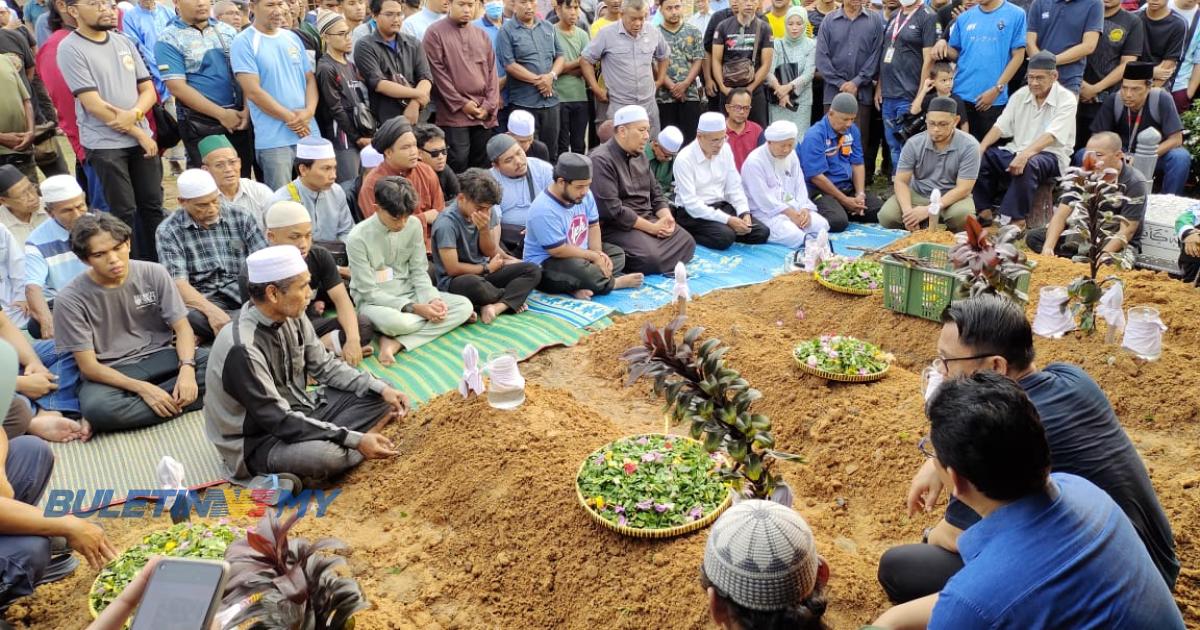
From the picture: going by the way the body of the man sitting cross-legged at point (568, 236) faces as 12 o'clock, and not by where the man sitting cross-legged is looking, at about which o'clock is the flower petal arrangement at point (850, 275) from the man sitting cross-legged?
The flower petal arrangement is roughly at 11 o'clock from the man sitting cross-legged.

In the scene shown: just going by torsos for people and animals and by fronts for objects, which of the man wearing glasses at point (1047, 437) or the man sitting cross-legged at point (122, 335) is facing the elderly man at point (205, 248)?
the man wearing glasses

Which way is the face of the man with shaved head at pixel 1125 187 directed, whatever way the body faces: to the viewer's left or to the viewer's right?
to the viewer's left

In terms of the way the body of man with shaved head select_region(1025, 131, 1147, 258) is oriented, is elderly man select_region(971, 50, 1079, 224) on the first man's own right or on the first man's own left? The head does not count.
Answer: on the first man's own right

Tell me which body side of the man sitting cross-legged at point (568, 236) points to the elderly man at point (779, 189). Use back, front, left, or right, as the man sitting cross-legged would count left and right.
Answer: left

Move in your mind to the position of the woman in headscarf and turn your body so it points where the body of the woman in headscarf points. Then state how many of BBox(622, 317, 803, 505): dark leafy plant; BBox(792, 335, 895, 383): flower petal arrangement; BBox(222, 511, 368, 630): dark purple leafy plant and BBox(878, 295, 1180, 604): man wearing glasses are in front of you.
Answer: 4

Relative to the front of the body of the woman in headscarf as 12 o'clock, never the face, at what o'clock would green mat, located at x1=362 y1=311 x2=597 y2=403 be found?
The green mat is roughly at 1 o'clock from the woman in headscarf.

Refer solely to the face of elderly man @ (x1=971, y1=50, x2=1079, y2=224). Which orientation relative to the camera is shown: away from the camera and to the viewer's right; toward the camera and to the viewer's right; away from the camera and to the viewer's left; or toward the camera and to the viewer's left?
toward the camera and to the viewer's left

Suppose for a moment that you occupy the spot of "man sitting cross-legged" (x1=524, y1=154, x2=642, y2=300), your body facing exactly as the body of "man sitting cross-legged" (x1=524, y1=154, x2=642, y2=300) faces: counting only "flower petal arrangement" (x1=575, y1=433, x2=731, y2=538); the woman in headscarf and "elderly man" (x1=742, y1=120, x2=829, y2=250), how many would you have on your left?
2

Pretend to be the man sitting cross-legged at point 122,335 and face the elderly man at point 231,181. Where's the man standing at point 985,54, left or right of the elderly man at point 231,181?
right

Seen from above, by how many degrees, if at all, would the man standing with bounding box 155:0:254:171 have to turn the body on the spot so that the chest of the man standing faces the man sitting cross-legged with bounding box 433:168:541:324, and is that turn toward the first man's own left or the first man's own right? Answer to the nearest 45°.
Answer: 0° — they already face them

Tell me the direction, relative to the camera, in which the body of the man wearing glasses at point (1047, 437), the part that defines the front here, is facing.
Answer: to the viewer's left

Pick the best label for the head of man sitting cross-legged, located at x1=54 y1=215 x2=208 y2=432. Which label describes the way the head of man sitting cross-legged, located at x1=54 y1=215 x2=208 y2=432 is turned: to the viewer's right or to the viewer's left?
to the viewer's right

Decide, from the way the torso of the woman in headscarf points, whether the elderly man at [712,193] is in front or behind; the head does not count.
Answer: in front

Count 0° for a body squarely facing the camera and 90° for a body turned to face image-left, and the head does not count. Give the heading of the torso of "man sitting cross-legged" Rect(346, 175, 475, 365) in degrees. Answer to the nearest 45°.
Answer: approximately 315°
